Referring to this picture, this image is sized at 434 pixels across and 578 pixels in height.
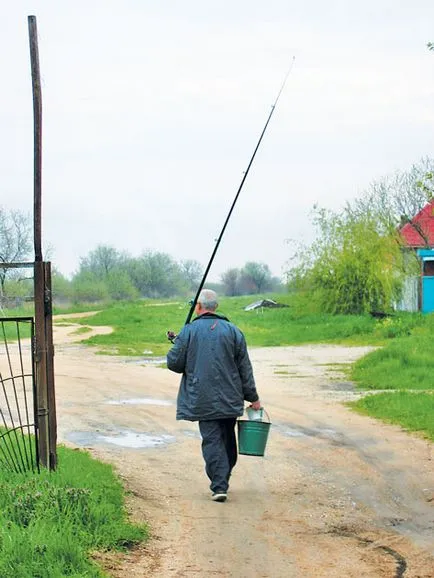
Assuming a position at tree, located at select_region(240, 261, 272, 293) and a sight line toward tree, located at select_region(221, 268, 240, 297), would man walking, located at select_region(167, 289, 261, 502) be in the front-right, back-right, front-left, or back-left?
front-left

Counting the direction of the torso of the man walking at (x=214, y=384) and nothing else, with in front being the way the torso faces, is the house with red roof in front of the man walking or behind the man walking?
in front

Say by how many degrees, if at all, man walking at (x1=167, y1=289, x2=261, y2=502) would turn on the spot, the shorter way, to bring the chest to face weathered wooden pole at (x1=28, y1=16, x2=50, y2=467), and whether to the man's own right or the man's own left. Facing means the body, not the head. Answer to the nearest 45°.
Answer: approximately 90° to the man's own left

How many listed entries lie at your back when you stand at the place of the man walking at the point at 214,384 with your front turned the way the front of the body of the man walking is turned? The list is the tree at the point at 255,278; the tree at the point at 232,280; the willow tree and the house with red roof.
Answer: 0

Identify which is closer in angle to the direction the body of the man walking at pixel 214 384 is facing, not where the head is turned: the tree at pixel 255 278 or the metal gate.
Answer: the tree

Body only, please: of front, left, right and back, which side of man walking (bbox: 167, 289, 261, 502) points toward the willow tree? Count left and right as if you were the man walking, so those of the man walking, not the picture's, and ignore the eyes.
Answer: front

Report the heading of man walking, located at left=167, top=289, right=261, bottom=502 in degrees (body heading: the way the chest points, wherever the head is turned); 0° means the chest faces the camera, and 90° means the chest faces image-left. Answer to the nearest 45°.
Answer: approximately 180°

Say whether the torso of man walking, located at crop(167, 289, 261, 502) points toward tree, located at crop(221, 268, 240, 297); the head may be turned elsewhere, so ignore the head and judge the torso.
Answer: yes

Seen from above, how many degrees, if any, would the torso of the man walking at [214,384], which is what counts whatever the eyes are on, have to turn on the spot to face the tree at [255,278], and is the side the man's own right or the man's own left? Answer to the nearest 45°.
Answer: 0° — they already face it

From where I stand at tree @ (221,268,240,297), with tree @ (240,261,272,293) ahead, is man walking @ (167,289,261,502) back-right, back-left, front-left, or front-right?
back-right

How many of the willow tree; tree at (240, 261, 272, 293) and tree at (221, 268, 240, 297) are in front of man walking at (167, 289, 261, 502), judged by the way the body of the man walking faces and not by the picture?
3
